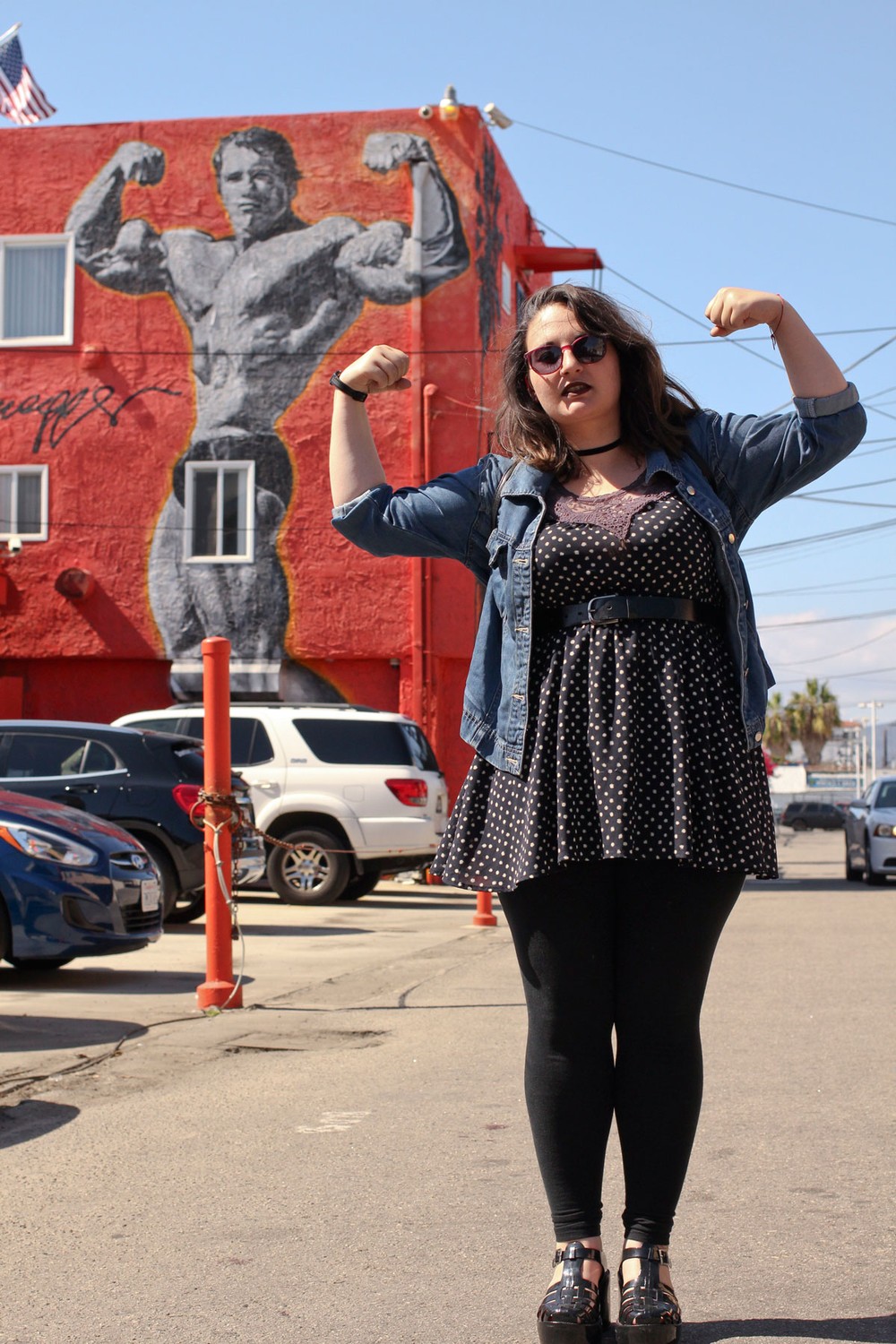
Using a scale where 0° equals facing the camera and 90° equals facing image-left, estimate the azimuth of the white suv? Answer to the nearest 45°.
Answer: approximately 90°

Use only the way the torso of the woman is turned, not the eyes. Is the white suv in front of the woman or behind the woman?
behind

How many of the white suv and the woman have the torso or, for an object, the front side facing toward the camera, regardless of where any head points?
1

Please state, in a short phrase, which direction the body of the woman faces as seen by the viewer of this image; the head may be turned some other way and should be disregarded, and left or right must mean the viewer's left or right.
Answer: facing the viewer

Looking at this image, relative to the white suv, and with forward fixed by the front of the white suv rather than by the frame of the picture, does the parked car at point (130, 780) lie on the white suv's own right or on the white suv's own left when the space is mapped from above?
on the white suv's own left

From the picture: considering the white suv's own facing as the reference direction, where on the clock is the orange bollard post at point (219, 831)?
The orange bollard post is roughly at 9 o'clock from the white suv.
